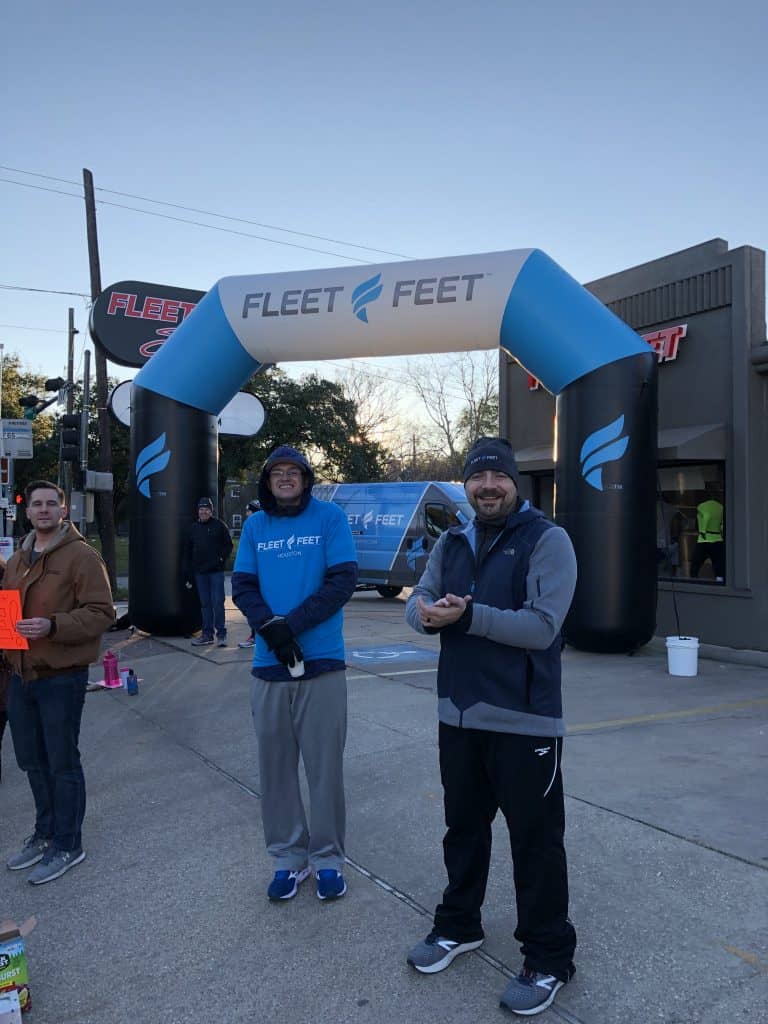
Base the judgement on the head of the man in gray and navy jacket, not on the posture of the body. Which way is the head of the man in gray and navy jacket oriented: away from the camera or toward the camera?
toward the camera

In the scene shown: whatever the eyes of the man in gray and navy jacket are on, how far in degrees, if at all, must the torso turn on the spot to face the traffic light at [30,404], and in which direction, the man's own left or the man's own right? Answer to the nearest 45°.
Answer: approximately 90° to the man's own right

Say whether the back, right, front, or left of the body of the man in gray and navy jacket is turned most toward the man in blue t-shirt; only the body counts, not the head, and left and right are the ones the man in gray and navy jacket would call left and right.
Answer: right

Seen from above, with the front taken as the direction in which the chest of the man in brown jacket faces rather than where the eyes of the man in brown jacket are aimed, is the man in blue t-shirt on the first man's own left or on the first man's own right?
on the first man's own left

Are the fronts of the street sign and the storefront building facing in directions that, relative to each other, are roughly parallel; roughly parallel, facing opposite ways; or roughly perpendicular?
roughly perpendicular

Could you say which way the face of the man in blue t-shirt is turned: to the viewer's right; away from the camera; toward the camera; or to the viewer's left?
toward the camera

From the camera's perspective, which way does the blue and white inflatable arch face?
toward the camera

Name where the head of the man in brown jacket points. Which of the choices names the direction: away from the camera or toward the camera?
toward the camera

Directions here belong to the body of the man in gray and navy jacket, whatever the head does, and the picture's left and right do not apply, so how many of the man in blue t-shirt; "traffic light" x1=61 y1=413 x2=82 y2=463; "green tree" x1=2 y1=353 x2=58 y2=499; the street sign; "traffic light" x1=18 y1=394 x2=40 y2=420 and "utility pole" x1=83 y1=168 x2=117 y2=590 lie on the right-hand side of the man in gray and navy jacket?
6

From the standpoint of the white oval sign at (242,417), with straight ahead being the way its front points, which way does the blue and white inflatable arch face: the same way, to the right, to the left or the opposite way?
the same way

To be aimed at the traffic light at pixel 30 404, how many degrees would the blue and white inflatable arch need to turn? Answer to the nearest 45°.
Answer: approximately 135° to its right

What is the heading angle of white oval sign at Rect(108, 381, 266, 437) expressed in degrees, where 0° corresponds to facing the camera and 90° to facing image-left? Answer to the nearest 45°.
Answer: approximately 0°

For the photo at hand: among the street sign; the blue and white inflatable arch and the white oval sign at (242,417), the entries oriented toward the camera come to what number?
3

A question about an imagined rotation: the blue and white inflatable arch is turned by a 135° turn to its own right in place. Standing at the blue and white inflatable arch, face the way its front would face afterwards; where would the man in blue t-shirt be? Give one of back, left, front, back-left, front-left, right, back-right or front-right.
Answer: back-left

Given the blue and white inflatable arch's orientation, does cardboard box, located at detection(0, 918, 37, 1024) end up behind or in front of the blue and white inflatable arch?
in front

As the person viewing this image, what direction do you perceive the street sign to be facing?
facing the viewer

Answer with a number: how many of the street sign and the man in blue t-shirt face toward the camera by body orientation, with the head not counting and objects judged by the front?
2

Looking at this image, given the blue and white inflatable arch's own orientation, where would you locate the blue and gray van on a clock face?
The blue and gray van is roughly at 6 o'clock from the blue and white inflatable arch.

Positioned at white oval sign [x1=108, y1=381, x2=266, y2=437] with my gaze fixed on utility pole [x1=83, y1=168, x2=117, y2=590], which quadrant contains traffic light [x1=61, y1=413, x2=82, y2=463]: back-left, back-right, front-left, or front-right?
front-left
